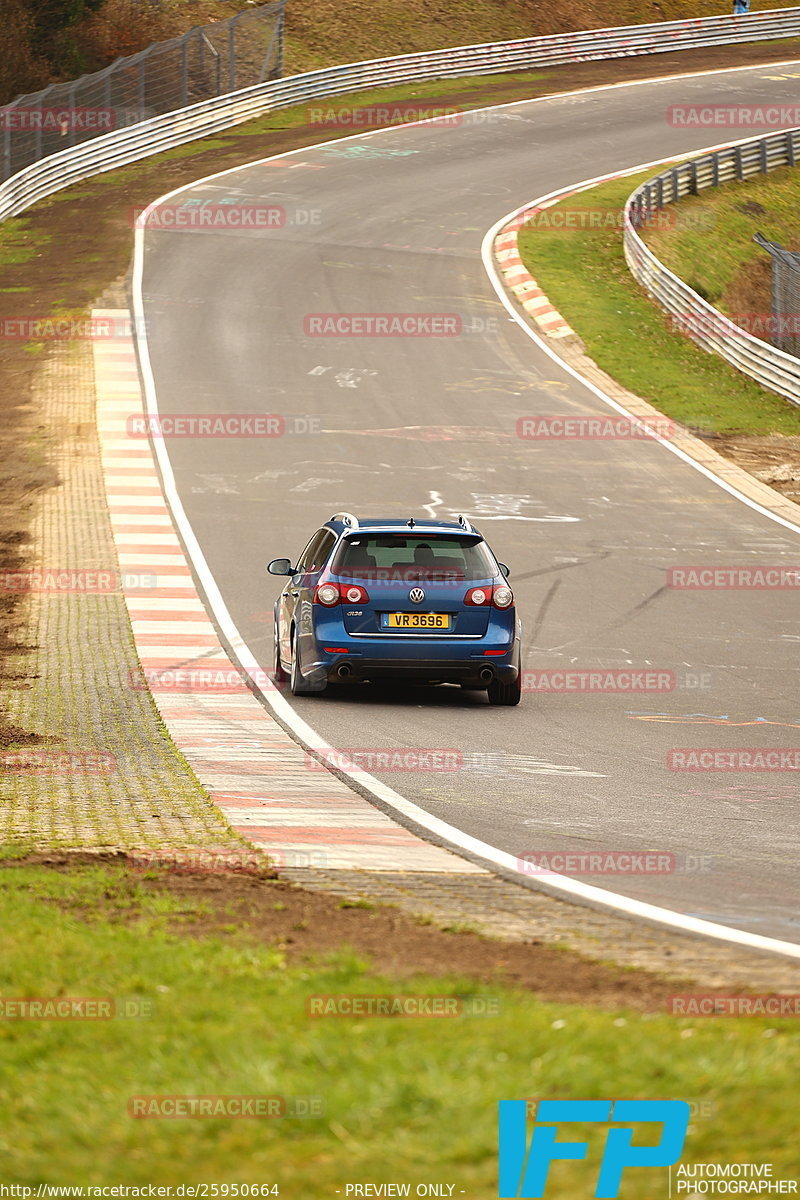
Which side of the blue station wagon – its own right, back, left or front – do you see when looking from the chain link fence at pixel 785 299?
front

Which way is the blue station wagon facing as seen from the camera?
away from the camera
